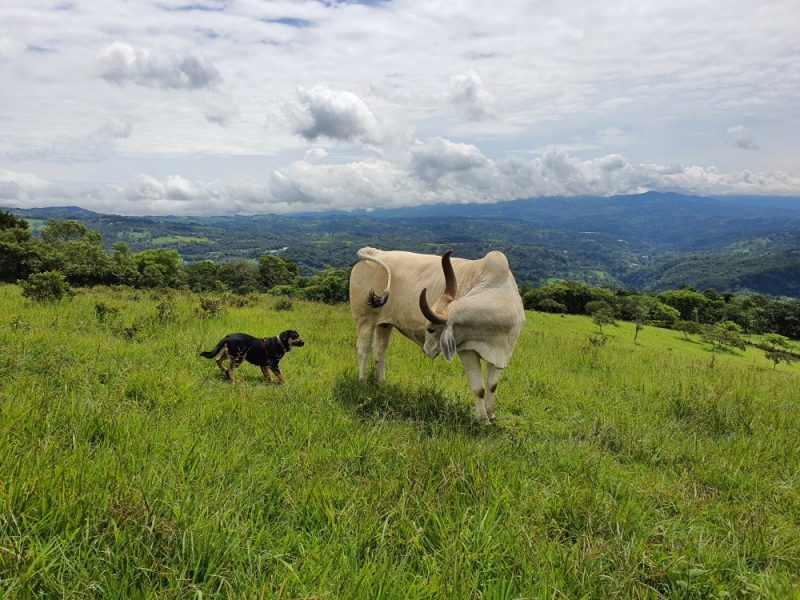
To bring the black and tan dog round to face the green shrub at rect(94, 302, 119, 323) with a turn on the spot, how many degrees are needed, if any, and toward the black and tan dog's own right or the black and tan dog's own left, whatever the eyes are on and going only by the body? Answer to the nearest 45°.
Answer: approximately 135° to the black and tan dog's own left

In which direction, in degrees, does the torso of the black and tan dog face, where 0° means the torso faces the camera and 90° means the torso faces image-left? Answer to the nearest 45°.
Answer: approximately 270°

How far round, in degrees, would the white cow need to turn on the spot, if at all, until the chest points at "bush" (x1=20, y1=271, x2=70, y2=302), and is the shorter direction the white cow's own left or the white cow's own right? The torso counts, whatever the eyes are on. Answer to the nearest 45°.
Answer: approximately 180°
